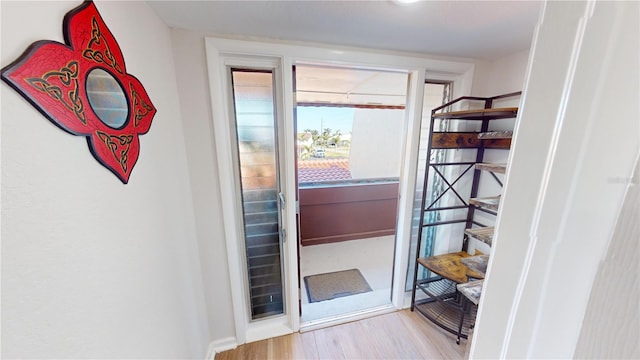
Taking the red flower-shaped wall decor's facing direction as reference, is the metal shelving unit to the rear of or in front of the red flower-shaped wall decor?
in front

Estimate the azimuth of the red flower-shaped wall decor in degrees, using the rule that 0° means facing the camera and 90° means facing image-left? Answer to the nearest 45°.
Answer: approximately 315°

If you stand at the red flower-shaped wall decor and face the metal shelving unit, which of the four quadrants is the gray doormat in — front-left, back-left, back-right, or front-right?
front-left

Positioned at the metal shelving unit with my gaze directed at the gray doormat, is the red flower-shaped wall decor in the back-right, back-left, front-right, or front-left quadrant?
front-left
